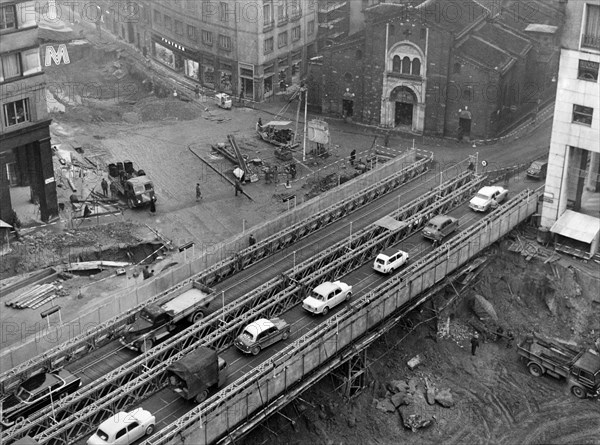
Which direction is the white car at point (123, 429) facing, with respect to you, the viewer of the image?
facing away from the viewer and to the right of the viewer
